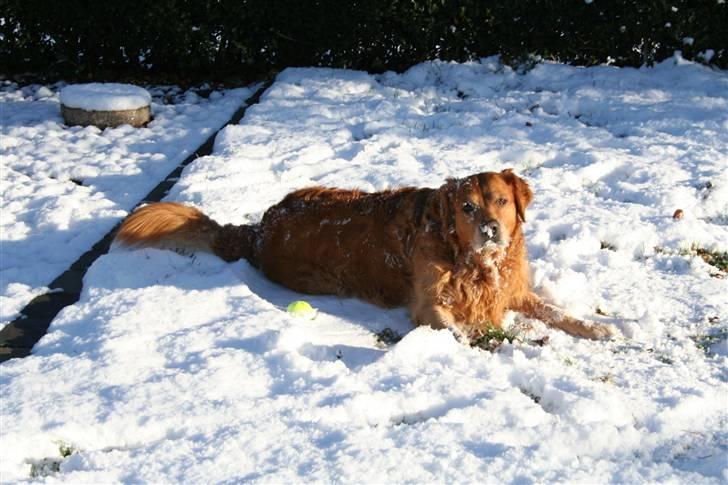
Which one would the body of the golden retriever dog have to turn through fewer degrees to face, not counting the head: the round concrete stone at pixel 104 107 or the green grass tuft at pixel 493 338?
the green grass tuft

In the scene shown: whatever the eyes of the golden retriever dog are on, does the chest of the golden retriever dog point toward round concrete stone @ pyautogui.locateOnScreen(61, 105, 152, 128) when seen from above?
no

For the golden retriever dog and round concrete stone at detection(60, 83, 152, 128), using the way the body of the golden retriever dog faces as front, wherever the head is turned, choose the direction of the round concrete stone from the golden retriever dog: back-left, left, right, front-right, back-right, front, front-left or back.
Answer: back

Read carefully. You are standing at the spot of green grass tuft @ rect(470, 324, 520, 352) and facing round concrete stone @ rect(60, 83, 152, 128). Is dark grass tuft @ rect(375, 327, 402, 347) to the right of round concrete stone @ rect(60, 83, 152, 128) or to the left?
left

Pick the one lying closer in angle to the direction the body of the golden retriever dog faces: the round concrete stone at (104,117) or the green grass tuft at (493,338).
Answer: the green grass tuft

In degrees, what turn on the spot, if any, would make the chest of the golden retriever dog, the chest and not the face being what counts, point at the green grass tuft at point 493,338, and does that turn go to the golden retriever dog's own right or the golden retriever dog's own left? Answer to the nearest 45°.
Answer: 0° — it already faces it

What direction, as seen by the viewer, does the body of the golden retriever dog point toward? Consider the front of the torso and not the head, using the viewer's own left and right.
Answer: facing the viewer and to the right of the viewer

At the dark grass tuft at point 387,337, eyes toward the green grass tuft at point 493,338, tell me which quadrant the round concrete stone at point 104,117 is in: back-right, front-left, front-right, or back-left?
back-left
